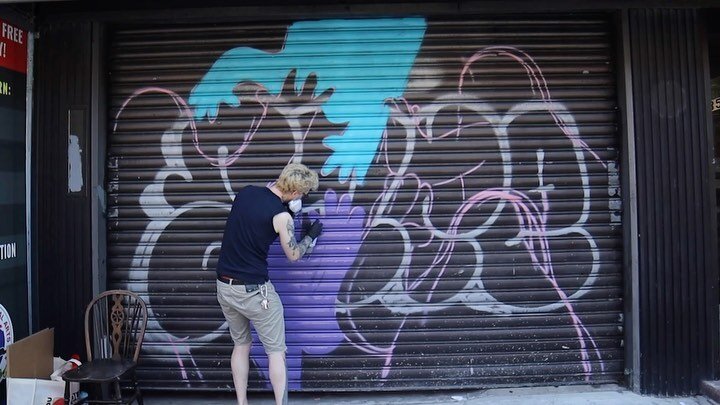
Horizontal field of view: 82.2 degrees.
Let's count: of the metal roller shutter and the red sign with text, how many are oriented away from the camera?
0

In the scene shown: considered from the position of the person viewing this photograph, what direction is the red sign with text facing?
facing the viewer and to the right of the viewer

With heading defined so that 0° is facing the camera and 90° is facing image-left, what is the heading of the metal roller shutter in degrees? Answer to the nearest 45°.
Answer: approximately 0°

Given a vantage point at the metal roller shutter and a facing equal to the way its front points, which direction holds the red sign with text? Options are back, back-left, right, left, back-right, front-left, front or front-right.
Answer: right

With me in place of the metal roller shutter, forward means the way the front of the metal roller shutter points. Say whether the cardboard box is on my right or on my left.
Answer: on my right
